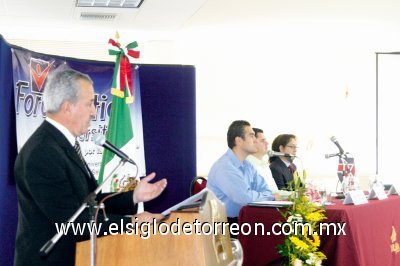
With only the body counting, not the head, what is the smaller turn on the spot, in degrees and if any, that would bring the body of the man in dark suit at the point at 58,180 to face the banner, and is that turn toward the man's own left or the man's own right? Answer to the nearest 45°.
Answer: approximately 90° to the man's own left

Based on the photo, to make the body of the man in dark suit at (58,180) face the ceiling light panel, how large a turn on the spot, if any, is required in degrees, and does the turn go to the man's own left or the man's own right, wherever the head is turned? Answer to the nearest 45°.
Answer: approximately 90° to the man's own left

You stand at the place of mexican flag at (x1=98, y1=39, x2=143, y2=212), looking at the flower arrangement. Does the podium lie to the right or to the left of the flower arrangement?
right

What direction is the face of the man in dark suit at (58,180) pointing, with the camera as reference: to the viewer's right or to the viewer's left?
to the viewer's right

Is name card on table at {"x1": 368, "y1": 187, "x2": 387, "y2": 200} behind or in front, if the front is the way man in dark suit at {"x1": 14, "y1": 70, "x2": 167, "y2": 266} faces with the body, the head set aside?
in front

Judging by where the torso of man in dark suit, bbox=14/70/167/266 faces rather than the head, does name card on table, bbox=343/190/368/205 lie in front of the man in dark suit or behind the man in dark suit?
in front

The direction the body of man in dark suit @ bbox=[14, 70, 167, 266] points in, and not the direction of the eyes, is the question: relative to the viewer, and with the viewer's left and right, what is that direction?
facing to the right of the viewer

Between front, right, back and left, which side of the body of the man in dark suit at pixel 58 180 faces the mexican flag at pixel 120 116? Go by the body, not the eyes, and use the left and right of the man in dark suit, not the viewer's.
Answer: left

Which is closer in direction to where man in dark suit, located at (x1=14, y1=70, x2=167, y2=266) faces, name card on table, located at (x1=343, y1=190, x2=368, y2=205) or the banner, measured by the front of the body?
the name card on table
